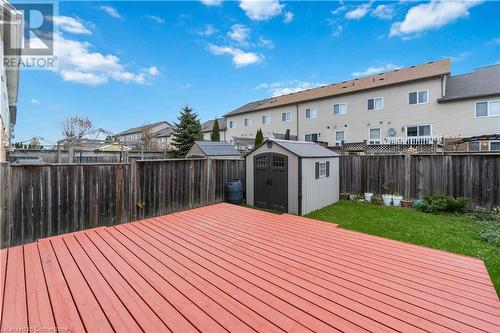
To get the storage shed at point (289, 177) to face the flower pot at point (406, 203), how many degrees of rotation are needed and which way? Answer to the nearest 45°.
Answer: approximately 135° to its left

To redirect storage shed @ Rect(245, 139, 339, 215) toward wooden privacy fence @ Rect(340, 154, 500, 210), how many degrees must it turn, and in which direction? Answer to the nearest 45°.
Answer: approximately 135° to its left

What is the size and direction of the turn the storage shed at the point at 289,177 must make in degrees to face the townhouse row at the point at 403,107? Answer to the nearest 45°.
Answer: approximately 180°

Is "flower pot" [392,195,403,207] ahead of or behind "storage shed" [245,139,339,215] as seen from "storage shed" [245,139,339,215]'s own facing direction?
behind

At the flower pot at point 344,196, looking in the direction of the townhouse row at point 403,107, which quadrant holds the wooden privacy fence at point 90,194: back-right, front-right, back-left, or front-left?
back-left

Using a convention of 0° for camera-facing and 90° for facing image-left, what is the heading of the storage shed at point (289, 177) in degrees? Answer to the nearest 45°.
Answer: approximately 45°
